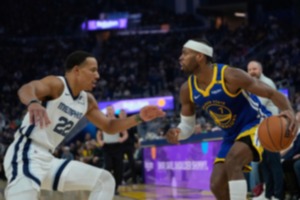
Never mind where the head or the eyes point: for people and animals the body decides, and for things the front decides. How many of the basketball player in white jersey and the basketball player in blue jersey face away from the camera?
0

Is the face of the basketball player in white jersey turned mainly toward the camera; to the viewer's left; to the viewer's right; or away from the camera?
to the viewer's right

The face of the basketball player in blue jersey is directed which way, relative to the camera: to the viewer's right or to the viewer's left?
to the viewer's left

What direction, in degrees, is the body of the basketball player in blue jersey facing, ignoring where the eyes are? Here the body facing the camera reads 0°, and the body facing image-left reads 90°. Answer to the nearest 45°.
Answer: approximately 45°

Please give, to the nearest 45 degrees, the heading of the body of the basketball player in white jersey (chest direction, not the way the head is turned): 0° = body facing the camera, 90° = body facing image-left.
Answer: approximately 315°

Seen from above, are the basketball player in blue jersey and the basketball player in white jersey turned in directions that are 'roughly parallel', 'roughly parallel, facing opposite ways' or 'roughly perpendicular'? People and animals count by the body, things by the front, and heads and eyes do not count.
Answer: roughly perpendicular

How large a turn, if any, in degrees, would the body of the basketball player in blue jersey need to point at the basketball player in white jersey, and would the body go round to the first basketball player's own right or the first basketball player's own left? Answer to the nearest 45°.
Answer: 0° — they already face them
